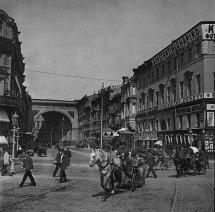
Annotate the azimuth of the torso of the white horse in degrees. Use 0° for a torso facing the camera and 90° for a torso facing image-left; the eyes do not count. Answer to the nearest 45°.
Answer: approximately 45°

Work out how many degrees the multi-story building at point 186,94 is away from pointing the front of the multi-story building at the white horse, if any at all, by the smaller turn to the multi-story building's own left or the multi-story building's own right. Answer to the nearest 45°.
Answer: approximately 45° to the multi-story building's own left

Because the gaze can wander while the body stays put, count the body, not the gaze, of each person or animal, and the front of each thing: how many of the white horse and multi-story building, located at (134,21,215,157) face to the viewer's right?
0

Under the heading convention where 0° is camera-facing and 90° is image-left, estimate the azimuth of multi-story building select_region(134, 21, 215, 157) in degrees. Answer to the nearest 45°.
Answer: approximately 45°

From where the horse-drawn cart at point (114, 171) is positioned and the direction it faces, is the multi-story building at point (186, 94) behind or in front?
behind

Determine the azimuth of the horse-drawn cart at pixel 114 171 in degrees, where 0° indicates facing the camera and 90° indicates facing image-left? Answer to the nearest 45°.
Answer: approximately 45°

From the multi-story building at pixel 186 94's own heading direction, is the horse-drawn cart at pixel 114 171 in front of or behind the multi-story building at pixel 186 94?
in front

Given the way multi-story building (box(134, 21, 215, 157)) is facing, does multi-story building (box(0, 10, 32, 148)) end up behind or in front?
in front

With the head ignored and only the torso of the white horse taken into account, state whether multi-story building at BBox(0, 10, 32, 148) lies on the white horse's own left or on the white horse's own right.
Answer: on the white horse's own right

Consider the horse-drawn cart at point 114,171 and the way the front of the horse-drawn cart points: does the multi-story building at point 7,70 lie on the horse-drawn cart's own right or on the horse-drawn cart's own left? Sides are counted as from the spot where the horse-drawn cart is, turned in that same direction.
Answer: on the horse-drawn cart's own right
